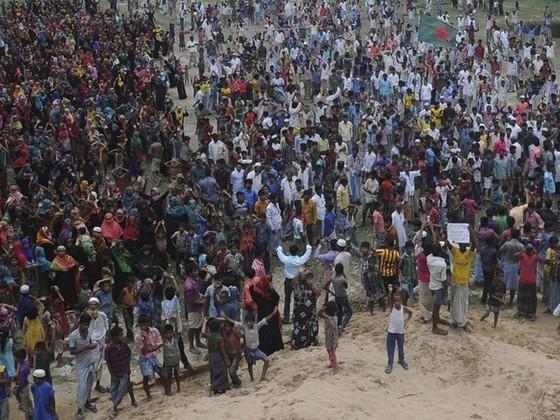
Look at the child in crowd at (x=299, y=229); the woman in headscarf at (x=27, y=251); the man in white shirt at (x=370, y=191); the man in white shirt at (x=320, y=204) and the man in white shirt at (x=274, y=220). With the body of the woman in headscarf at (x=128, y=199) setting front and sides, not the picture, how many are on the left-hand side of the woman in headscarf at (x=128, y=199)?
4

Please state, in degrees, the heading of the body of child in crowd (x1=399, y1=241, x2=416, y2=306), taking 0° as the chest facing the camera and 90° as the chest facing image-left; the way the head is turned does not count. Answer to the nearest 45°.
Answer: approximately 0°

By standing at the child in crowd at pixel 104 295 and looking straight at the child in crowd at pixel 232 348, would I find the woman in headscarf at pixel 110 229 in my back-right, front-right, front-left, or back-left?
back-left

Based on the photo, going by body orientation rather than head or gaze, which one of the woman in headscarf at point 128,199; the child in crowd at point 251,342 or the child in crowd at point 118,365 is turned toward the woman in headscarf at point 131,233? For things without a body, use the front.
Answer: the woman in headscarf at point 128,199

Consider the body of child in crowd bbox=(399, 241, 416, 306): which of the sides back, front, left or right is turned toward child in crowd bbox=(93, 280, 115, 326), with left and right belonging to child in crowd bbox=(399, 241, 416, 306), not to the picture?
right

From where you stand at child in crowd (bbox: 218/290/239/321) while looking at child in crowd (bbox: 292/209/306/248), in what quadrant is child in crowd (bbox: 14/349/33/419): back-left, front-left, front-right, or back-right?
back-left
